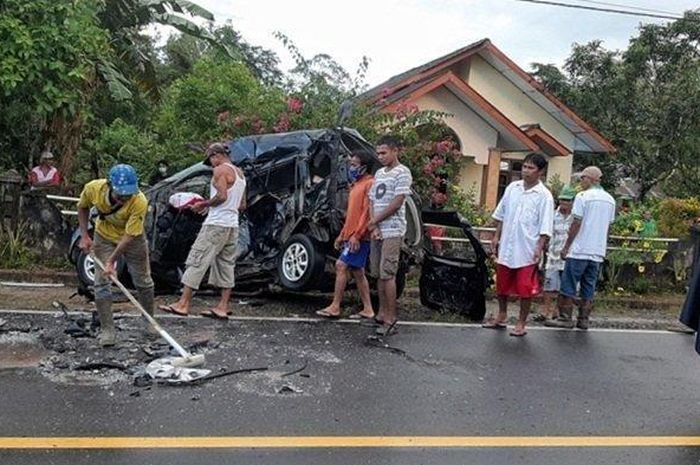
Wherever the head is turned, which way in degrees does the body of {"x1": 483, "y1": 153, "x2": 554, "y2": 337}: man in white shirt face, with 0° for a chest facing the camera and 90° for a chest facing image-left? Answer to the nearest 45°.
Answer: approximately 45°

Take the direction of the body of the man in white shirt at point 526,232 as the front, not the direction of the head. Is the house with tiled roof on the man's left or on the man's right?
on the man's right

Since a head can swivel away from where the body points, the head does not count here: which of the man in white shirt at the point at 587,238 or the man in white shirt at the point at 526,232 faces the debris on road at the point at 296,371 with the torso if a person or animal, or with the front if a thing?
the man in white shirt at the point at 526,232
